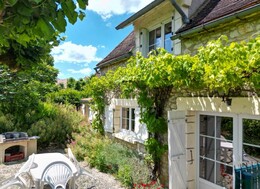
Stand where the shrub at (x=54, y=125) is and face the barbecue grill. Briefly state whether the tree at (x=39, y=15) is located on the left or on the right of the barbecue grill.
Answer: left

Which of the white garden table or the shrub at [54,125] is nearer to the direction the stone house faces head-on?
the white garden table

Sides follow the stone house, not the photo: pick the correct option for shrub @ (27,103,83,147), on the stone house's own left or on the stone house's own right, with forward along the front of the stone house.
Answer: on the stone house's own right

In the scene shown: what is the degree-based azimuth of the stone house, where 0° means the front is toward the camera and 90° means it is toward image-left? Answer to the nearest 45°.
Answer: approximately 45°

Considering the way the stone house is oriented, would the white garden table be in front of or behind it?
in front

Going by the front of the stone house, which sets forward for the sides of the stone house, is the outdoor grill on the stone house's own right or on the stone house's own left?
on the stone house's own right

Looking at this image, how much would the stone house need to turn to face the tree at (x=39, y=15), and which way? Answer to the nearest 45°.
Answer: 0° — it already faces it
